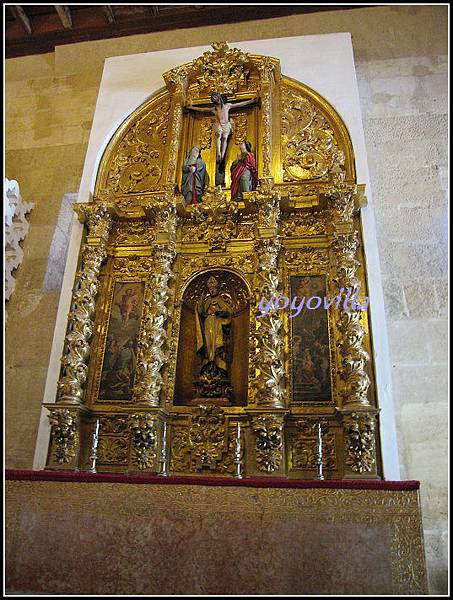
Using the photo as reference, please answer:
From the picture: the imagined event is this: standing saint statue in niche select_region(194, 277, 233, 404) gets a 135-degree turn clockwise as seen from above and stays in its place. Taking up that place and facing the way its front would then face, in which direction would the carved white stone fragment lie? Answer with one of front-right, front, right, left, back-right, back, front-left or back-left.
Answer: front-left

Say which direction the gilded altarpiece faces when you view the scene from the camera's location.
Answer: facing the viewer

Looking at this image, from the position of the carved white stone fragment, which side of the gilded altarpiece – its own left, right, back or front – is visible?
right

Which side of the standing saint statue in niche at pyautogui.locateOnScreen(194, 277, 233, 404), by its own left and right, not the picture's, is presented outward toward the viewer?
front
